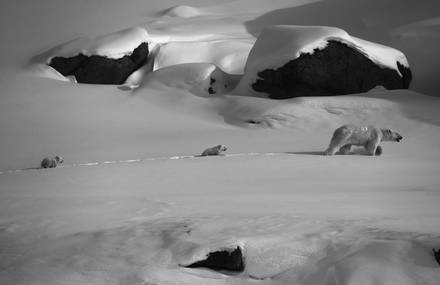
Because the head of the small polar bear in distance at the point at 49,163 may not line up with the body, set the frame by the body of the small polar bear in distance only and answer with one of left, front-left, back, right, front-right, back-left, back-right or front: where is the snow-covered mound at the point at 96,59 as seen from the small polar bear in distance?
left

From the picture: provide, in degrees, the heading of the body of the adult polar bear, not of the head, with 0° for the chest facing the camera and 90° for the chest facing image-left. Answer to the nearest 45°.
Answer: approximately 270°

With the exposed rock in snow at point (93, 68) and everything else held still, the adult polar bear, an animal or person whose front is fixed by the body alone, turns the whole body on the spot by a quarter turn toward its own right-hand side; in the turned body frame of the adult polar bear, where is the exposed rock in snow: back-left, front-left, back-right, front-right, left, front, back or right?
back-right

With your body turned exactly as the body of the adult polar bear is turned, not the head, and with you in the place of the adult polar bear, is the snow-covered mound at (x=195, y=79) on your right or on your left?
on your left

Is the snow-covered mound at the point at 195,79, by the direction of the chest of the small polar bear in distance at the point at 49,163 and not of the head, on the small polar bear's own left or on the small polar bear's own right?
on the small polar bear's own left

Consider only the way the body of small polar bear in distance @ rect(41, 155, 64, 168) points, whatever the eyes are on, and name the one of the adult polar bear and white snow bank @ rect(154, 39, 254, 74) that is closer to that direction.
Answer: the adult polar bear

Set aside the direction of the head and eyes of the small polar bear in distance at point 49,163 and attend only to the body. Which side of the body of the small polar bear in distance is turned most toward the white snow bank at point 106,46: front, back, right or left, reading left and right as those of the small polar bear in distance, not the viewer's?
left

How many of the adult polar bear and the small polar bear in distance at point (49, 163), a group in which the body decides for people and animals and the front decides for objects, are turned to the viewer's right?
2

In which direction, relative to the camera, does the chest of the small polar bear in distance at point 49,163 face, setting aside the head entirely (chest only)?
to the viewer's right

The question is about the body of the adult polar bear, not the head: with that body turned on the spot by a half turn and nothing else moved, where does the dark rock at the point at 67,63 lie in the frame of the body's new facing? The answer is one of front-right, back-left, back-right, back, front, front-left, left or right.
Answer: front-right

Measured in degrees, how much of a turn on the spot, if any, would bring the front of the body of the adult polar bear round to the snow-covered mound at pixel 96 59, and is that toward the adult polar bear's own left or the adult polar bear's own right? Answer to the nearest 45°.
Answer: approximately 135° to the adult polar bear's own left
